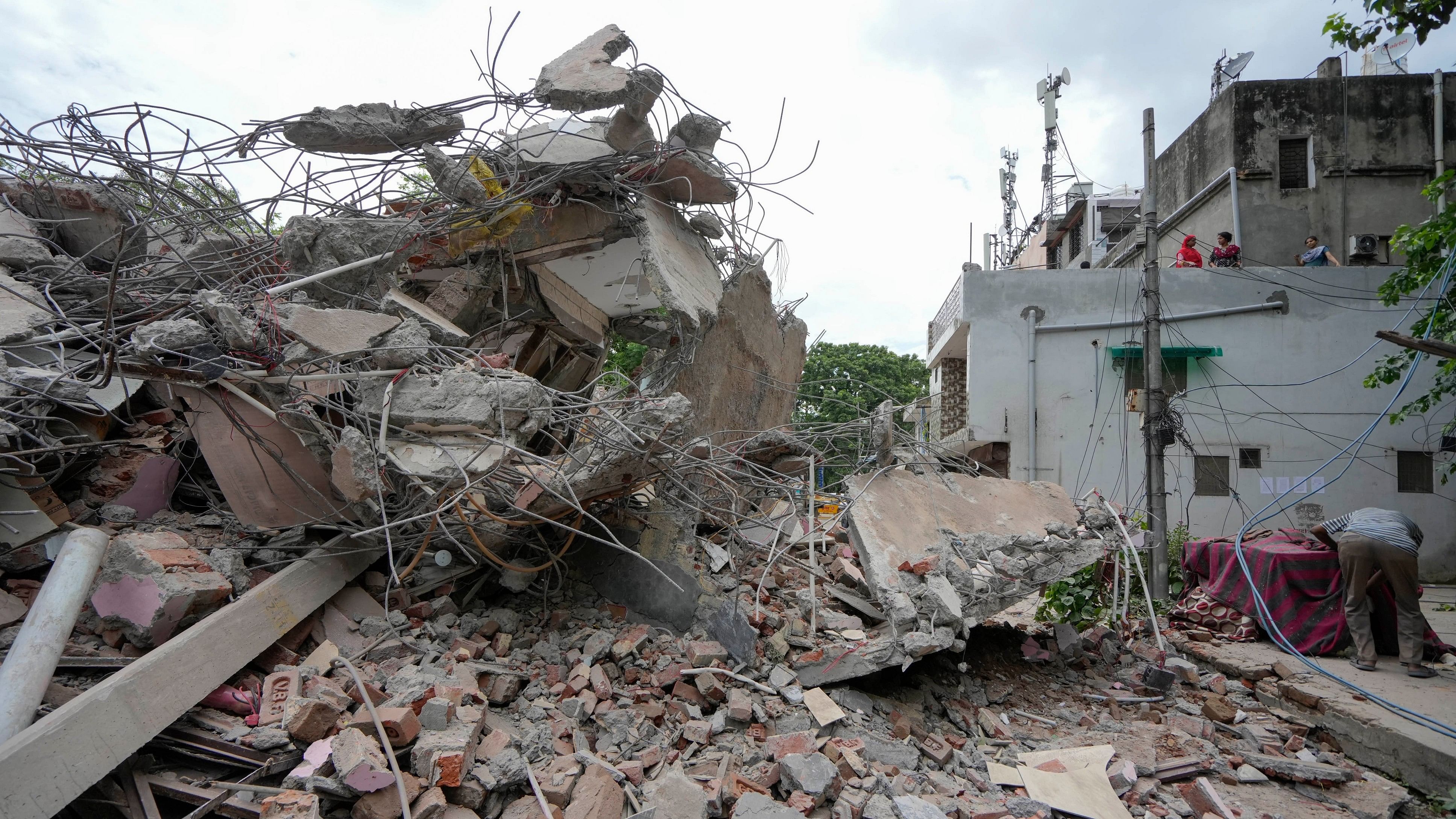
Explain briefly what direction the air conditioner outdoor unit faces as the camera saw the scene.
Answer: facing the viewer

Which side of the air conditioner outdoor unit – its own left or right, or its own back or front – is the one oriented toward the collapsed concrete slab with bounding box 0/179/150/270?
front

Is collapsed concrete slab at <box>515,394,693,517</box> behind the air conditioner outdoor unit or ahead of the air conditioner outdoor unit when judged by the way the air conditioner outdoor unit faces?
ahead

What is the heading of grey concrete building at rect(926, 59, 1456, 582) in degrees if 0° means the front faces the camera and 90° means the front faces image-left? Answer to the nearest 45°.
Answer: approximately 90°

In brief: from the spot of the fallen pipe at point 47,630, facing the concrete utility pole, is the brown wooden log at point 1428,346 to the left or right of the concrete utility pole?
right

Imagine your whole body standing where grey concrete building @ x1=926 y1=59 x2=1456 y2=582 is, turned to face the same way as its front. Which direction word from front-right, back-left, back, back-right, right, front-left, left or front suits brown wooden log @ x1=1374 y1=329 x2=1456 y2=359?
left
